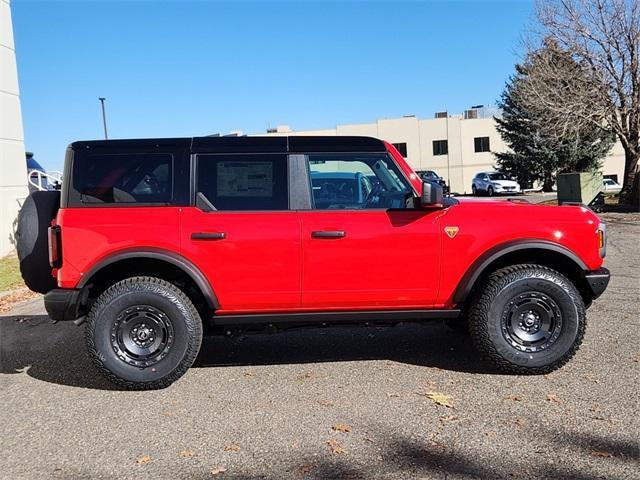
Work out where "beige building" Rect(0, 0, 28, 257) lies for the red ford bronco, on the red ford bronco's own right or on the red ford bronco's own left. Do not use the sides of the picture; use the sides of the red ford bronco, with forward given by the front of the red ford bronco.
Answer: on the red ford bronco's own left

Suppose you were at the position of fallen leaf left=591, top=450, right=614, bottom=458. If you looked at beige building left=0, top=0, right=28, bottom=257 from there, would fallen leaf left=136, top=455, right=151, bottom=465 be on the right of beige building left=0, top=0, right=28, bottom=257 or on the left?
left

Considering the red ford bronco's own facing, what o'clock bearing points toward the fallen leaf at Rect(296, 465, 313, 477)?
The fallen leaf is roughly at 3 o'clock from the red ford bronco.

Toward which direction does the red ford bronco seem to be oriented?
to the viewer's right

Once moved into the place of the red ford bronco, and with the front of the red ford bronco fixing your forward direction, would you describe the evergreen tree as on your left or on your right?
on your left

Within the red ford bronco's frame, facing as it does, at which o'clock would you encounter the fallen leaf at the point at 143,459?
The fallen leaf is roughly at 4 o'clock from the red ford bronco.
